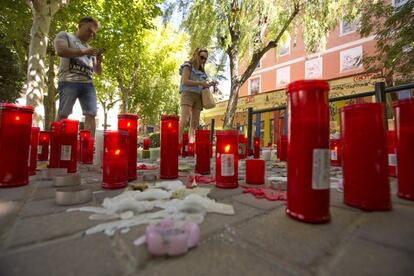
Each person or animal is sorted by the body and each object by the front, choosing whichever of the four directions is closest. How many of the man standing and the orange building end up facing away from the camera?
0

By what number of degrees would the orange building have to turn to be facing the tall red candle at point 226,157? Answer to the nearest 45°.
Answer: approximately 45° to its left

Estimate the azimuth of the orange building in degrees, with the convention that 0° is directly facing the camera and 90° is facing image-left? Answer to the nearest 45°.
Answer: approximately 45°

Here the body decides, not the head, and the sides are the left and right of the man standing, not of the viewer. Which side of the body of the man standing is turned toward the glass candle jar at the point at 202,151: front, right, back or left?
front

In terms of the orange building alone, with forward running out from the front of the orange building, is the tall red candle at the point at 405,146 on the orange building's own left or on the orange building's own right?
on the orange building's own left

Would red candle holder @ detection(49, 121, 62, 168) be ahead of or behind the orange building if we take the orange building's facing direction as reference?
ahead

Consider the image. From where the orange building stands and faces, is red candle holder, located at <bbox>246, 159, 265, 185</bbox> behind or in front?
in front

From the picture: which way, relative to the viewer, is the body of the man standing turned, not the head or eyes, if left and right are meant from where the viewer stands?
facing the viewer and to the right of the viewer

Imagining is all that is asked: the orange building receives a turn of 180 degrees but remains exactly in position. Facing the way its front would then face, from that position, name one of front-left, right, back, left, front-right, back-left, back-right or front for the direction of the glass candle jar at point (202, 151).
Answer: back-right

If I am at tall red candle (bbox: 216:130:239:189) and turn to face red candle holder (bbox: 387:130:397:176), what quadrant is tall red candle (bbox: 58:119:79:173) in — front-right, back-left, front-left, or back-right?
back-left

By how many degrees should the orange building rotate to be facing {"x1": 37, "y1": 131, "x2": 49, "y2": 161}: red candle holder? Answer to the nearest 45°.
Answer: approximately 45° to its left
